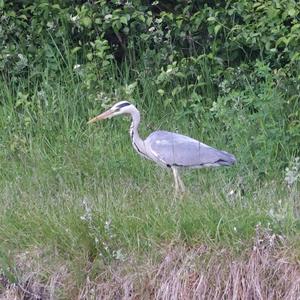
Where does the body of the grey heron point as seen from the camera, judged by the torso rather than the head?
to the viewer's left
